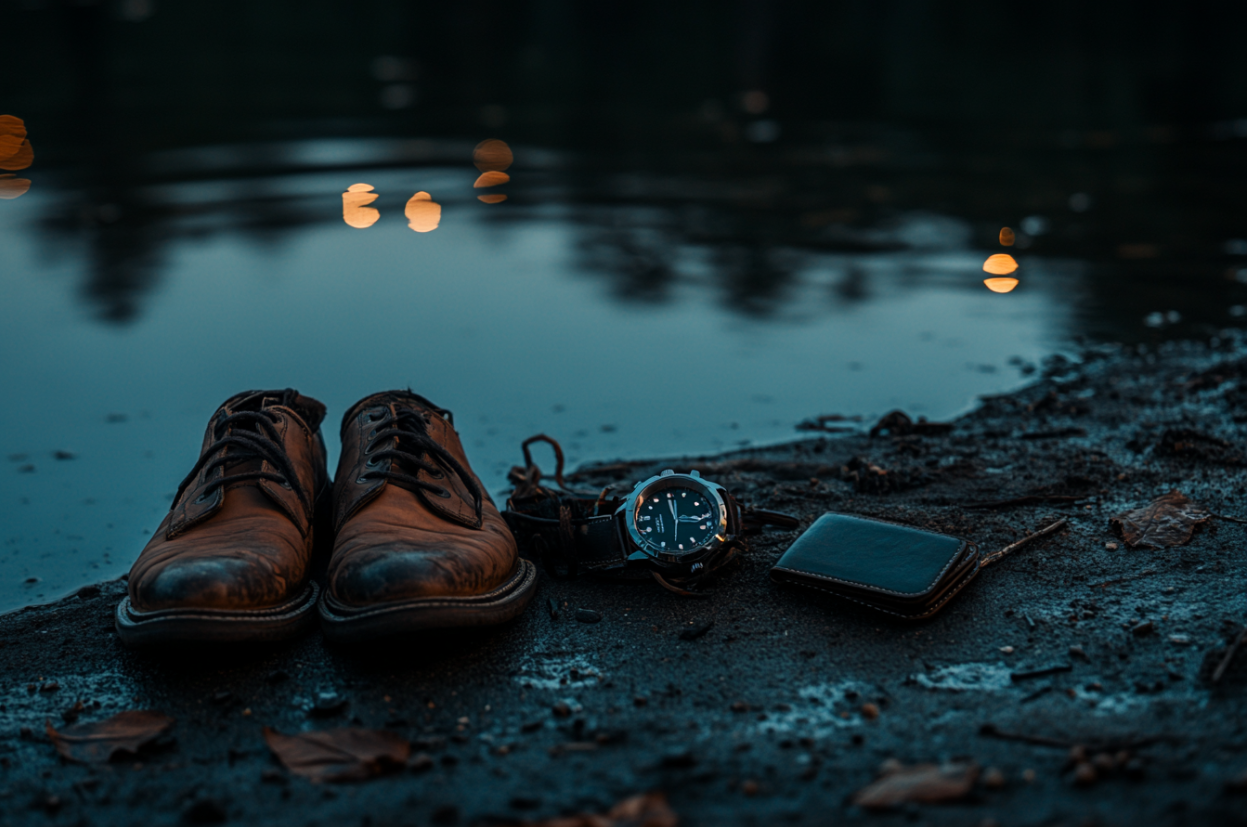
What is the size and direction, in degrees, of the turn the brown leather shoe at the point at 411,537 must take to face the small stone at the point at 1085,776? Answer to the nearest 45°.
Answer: approximately 45° to its left

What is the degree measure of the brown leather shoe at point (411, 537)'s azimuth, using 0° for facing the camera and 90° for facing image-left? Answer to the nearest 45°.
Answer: approximately 0°

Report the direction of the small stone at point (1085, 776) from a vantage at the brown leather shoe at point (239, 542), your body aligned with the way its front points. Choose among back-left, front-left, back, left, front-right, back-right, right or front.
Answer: front-left

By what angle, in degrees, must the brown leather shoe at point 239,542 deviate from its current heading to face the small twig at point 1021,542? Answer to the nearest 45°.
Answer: approximately 90° to its left

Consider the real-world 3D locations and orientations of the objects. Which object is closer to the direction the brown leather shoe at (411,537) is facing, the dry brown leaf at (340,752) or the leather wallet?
the dry brown leaf

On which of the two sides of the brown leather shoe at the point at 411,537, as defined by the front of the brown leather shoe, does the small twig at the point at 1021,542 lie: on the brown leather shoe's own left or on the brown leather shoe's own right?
on the brown leather shoe's own left

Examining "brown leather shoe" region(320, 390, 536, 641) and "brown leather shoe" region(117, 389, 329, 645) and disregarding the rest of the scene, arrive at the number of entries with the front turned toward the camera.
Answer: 2

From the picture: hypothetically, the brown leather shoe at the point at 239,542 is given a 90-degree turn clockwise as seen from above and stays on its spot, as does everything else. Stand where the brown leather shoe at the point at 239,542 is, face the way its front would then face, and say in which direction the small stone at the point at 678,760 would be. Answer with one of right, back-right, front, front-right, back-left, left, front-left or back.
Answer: back-left

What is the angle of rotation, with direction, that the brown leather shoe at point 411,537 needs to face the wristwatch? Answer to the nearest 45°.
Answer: approximately 90° to its left

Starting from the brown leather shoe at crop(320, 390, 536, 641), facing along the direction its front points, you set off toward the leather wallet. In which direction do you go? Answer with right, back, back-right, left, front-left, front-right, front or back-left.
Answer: left

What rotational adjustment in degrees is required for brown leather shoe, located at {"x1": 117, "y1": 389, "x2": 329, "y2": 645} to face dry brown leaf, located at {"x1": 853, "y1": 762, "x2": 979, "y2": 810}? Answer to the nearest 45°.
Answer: approximately 45° to its left

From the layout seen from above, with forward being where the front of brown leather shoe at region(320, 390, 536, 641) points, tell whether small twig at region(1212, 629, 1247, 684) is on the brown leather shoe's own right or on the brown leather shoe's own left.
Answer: on the brown leather shoe's own left
